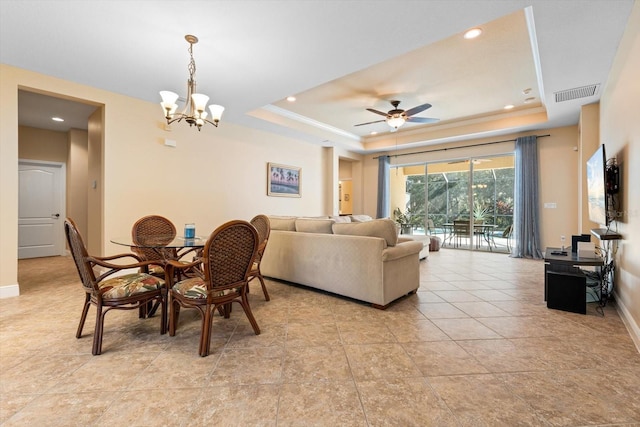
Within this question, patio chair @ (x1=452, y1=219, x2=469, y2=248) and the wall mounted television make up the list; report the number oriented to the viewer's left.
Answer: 1

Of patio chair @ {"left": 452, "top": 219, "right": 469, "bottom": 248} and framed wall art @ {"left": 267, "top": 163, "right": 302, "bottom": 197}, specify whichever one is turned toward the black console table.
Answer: the framed wall art

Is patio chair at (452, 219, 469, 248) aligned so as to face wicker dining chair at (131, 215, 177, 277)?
no

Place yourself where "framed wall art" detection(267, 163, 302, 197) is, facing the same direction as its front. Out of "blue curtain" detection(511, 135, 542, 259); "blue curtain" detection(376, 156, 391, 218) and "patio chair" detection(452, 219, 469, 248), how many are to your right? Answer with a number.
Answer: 0

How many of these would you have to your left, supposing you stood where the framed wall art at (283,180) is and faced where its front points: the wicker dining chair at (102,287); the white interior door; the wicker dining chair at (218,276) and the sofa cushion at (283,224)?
0

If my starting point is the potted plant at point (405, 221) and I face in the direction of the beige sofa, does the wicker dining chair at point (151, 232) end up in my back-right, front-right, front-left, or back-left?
front-right

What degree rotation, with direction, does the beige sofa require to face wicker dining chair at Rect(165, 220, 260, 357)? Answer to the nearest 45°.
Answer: approximately 180°

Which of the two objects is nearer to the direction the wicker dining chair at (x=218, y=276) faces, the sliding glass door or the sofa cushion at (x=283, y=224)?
the sofa cushion

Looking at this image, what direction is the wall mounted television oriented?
to the viewer's left

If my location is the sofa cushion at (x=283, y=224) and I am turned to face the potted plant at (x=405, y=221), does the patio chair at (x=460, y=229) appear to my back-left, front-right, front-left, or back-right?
front-right

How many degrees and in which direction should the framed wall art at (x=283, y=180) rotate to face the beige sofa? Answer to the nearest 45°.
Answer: approximately 45° to its right

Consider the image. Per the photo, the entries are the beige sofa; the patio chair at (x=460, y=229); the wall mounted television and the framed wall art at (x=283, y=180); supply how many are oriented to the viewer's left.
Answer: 1

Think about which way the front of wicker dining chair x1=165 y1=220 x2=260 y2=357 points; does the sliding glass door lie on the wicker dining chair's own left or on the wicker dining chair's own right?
on the wicker dining chair's own right

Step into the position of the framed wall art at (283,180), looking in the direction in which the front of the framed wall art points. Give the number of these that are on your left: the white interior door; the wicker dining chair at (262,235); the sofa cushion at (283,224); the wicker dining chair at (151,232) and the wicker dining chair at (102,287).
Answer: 0

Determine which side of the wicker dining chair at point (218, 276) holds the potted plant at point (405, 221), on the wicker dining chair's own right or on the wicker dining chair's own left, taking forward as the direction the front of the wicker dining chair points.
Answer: on the wicker dining chair's own right

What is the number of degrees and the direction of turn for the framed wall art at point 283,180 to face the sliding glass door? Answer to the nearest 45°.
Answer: approximately 45° to its left

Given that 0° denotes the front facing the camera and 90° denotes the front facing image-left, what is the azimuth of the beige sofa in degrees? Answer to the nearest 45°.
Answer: approximately 225°
